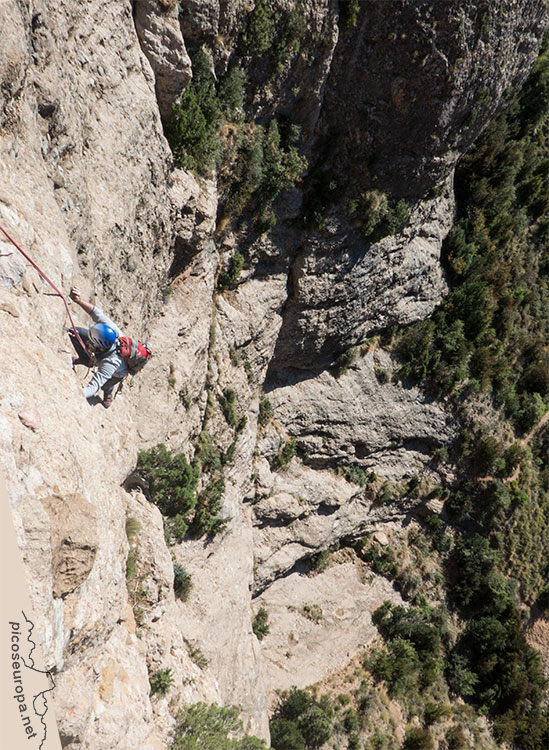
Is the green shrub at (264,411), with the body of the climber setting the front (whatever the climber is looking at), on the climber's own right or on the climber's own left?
on the climber's own right

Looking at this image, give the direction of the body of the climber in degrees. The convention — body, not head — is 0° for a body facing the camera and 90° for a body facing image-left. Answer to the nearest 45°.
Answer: approximately 90°
